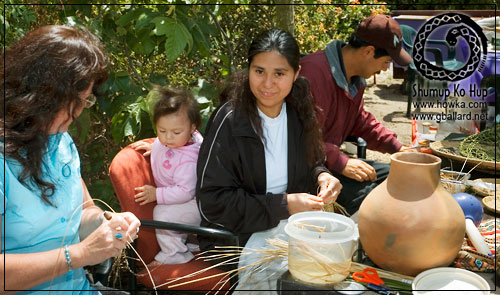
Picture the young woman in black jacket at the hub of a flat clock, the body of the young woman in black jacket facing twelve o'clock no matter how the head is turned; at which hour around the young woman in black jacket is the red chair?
The red chair is roughly at 4 o'clock from the young woman in black jacket.

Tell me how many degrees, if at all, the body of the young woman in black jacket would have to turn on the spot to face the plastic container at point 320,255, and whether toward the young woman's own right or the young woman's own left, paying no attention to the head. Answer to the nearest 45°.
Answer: approximately 45° to the young woman's own right

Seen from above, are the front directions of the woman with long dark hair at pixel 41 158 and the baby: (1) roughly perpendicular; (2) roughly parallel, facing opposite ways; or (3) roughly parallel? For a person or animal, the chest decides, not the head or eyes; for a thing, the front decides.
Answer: roughly perpendicular

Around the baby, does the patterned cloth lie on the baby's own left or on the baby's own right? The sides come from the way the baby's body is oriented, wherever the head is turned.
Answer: on the baby's own left

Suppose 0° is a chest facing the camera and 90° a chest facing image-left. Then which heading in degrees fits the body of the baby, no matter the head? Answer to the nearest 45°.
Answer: approximately 45°

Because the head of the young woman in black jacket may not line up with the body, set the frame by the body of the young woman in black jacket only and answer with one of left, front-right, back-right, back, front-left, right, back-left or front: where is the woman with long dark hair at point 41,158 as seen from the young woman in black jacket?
right

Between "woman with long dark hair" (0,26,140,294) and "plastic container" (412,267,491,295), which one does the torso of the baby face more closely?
the woman with long dark hair

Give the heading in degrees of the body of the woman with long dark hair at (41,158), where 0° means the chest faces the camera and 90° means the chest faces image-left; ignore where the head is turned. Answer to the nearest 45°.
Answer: approximately 315°

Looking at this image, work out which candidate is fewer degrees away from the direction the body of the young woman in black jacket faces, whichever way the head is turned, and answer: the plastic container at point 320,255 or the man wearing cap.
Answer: the plastic container

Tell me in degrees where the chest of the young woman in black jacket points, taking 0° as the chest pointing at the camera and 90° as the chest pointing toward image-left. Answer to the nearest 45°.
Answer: approximately 315°

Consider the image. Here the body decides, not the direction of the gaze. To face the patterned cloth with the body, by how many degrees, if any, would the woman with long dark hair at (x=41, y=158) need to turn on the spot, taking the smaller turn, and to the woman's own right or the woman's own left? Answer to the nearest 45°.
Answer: approximately 45° to the woman's own left

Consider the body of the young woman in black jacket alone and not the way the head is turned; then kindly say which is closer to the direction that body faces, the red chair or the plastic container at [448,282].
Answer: the plastic container
